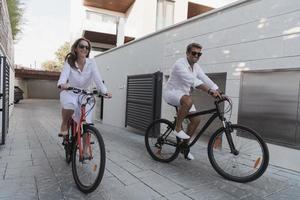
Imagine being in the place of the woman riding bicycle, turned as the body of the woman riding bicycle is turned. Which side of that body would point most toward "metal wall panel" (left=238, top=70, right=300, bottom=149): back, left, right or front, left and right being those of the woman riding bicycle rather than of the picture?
left

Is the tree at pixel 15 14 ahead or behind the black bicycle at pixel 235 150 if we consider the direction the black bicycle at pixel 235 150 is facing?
behind

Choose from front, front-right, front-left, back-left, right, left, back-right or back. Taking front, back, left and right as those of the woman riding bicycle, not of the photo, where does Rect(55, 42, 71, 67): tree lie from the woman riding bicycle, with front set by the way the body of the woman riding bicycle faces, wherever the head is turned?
back

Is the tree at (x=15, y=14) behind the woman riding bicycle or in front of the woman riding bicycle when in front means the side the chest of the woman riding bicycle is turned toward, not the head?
behind

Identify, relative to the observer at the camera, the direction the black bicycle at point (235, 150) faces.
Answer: facing the viewer and to the right of the viewer

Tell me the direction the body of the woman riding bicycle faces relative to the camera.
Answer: toward the camera

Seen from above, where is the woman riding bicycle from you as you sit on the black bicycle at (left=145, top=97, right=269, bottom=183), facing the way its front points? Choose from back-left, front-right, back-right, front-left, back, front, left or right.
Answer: back-right

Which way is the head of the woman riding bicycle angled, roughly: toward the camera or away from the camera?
toward the camera

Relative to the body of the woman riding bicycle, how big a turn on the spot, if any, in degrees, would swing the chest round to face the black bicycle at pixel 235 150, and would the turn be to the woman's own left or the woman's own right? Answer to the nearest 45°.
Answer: approximately 90° to the woman's own left

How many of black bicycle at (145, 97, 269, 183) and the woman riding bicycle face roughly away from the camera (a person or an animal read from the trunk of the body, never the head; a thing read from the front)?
0

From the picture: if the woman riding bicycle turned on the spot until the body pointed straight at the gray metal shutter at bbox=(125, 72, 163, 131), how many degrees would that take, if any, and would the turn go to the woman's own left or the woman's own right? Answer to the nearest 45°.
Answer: approximately 135° to the woman's own left
